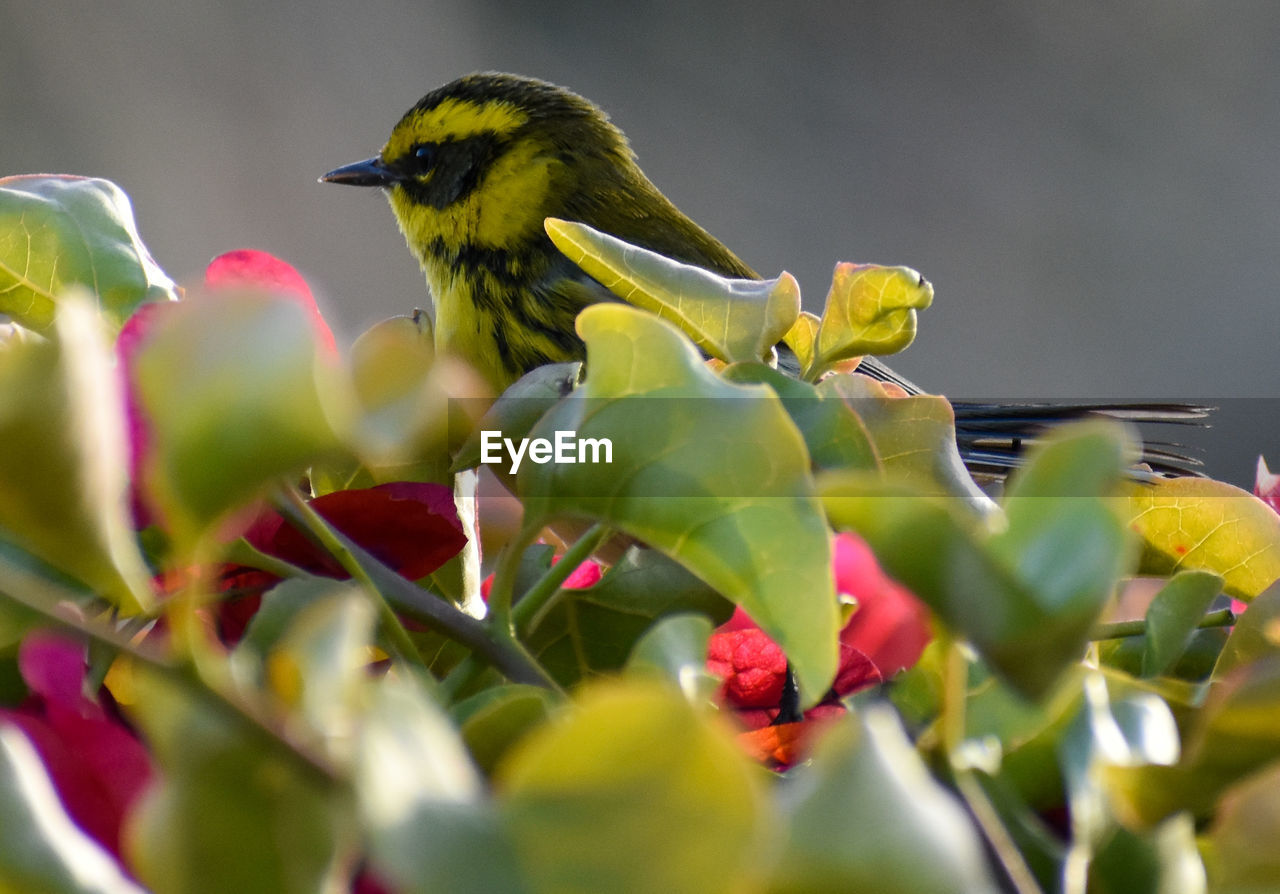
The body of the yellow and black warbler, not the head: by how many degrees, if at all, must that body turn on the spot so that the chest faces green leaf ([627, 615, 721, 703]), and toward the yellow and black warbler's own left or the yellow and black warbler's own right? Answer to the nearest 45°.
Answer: approximately 90° to the yellow and black warbler's own left

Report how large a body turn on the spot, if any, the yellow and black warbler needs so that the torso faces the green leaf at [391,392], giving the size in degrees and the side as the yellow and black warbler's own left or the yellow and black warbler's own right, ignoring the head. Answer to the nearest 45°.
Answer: approximately 90° to the yellow and black warbler's own left

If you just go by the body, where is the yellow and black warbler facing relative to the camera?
to the viewer's left

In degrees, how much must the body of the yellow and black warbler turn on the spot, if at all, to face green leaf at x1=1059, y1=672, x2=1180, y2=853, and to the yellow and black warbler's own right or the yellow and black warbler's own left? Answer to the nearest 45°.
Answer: approximately 90° to the yellow and black warbler's own left

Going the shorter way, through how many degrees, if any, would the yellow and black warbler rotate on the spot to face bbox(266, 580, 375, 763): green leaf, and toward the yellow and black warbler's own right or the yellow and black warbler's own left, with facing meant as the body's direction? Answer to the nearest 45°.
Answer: approximately 90° to the yellow and black warbler's own left

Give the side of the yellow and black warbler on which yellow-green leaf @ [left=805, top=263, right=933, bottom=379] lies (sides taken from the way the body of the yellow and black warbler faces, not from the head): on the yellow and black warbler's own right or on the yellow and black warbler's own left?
on the yellow and black warbler's own left

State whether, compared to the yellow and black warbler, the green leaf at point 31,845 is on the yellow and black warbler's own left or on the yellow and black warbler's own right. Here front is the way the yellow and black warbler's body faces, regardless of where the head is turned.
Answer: on the yellow and black warbler's own left

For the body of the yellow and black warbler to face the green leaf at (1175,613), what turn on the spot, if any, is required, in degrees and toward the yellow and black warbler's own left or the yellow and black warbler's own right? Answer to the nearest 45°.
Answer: approximately 180°

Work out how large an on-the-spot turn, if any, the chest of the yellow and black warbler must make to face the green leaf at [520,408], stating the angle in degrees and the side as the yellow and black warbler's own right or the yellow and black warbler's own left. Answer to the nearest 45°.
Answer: approximately 90° to the yellow and black warbler's own left
